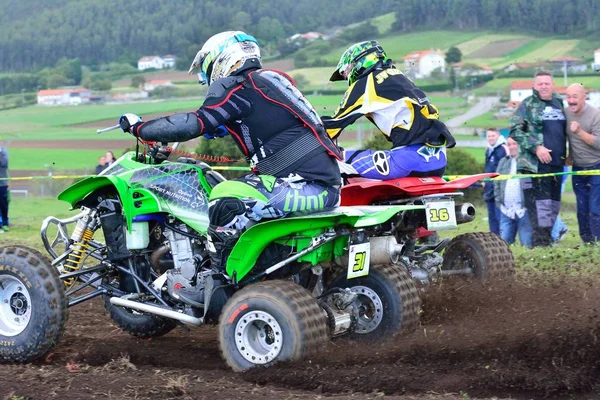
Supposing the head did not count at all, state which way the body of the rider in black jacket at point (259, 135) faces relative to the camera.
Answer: to the viewer's left

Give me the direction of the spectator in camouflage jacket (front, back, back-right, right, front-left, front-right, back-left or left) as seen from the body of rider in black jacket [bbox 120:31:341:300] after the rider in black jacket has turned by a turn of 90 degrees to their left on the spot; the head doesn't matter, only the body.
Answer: back-left

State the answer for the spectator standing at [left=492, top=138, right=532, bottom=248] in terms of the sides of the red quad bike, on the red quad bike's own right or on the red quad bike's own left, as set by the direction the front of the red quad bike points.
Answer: on the red quad bike's own right

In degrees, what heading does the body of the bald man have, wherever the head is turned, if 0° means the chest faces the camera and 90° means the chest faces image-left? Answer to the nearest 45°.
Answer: approximately 45°

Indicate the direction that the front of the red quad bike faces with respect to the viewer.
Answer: facing away from the viewer and to the left of the viewer

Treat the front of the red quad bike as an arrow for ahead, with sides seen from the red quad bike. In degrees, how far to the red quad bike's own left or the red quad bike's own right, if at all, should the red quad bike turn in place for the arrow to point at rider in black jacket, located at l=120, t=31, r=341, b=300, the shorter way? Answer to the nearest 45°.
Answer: approximately 90° to the red quad bike's own left

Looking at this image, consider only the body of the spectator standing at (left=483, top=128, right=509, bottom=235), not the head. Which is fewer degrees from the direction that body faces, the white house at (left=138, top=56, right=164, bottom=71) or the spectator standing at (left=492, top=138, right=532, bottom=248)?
the spectator standing

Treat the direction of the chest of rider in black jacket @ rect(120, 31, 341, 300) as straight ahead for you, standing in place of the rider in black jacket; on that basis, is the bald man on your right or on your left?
on your right

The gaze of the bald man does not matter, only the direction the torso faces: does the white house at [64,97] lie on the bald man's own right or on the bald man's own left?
on the bald man's own right

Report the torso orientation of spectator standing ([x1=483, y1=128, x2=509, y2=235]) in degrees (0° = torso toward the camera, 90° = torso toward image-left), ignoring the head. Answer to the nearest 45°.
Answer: approximately 45°

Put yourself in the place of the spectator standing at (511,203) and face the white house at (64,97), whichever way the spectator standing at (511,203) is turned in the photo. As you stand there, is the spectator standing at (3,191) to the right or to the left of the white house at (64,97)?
left

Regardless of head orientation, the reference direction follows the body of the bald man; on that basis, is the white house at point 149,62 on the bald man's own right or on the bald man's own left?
on the bald man's own right
